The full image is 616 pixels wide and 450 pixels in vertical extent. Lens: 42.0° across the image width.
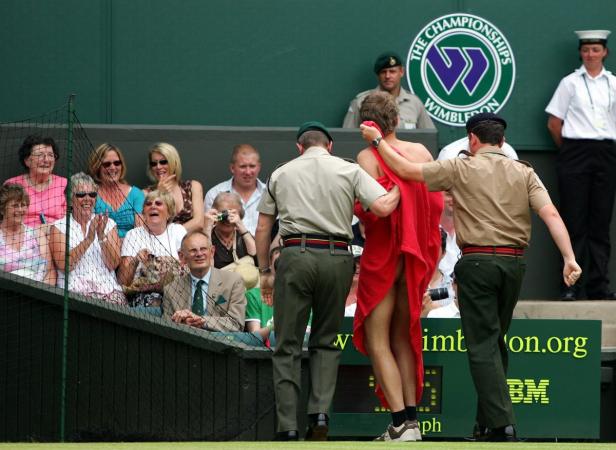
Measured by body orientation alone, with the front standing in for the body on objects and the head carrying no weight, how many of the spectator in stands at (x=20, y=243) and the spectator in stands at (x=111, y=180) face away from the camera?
0

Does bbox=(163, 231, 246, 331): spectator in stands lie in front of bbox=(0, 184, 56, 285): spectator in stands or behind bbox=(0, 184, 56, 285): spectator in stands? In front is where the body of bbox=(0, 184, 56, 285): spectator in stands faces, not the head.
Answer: in front

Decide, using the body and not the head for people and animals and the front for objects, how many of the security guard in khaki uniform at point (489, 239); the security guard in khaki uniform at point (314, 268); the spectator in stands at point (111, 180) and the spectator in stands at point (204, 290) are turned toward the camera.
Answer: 2

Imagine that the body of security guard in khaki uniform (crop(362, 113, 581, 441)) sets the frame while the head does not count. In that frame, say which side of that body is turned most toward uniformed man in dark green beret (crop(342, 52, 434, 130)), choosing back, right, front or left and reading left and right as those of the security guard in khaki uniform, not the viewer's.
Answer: front

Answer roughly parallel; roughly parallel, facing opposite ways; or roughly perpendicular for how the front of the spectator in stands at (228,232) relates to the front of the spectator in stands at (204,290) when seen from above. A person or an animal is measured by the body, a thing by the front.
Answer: roughly parallel

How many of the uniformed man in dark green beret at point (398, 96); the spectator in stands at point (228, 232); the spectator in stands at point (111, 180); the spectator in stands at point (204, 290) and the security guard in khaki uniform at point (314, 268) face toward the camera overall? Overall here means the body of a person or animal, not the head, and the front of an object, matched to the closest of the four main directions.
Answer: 4

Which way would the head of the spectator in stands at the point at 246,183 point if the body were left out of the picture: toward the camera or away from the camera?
toward the camera

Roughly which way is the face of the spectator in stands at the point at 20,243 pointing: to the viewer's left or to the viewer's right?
to the viewer's right

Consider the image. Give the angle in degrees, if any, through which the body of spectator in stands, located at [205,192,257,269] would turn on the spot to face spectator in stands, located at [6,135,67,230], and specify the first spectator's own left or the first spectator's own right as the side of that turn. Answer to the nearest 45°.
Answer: approximately 90° to the first spectator's own right

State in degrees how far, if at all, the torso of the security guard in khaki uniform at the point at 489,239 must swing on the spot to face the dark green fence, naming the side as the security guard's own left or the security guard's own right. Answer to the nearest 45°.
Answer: approximately 90° to the security guard's own left

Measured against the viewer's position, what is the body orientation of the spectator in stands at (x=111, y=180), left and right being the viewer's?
facing the viewer

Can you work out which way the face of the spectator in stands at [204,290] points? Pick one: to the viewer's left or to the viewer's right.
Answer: to the viewer's right

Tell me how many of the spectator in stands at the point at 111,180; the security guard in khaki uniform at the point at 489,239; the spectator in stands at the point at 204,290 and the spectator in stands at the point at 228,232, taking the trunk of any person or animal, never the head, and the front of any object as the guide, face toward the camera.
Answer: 3

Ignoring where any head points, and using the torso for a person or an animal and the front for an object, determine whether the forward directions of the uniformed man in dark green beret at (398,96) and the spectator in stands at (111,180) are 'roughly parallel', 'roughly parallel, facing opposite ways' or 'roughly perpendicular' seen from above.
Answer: roughly parallel

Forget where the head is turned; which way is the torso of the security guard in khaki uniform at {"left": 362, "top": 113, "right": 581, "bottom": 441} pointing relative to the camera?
away from the camera

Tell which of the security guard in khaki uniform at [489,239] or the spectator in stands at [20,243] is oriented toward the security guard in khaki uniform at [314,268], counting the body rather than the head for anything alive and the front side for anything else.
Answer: the spectator in stands

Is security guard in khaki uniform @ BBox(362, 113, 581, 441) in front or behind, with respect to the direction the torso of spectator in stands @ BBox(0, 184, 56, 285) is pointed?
in front
